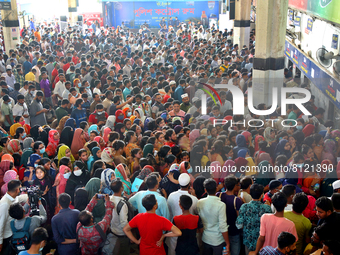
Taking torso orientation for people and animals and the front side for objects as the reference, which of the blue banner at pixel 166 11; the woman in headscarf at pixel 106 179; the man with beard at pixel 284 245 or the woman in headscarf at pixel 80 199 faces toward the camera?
the blue banner

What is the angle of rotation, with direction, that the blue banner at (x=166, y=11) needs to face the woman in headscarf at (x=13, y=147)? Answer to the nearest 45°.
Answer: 0° — it already faces them

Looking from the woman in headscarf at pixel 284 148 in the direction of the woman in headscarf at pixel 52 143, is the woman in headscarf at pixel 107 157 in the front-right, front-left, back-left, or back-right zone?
front-left

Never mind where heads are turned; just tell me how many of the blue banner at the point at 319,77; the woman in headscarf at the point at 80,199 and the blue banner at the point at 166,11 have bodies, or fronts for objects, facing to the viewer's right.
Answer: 0

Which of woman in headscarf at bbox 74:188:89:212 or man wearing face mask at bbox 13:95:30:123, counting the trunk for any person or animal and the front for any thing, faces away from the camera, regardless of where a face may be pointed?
the woman in headscarf

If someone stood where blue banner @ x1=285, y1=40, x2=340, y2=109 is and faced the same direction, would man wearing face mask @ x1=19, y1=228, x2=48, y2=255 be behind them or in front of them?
in front

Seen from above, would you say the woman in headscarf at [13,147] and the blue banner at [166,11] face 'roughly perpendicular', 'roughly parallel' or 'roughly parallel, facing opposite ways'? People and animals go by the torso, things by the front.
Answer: roughly parallel, facing opposite ways

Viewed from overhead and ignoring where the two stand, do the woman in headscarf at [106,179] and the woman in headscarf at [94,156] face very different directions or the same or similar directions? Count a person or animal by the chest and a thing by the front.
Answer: same or similar directions

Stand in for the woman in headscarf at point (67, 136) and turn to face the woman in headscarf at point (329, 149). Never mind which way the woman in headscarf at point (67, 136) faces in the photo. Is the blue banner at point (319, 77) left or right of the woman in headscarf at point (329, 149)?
left
